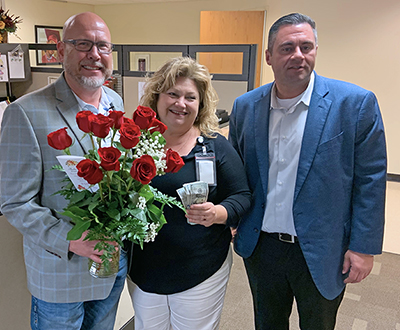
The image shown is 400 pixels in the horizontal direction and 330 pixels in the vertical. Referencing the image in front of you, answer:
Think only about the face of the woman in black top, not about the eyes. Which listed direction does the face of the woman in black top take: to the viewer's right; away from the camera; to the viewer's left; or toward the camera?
toward the camera

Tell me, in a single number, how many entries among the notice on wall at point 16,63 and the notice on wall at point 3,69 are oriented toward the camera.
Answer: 2

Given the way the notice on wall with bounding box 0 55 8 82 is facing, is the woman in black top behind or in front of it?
in front

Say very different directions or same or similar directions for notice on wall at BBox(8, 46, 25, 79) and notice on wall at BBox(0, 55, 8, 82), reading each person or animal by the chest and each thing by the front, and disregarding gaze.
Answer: same or similar directions

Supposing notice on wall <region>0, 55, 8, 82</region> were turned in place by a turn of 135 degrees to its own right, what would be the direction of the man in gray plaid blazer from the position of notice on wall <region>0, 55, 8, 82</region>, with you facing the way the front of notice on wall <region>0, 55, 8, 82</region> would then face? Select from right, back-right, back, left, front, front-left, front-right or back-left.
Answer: back-left

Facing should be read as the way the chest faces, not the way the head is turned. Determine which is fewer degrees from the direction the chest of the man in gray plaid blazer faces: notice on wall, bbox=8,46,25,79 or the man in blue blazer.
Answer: the man in blue blazer

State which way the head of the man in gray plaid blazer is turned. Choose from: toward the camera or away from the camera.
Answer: toward the camera

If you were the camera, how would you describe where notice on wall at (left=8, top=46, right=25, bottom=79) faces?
facing the viewer

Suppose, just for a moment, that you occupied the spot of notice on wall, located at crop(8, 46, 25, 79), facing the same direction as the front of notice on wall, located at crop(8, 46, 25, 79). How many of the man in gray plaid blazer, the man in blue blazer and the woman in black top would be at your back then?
0

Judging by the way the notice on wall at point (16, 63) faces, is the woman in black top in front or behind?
in front

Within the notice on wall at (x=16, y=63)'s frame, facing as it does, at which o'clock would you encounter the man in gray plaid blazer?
The man in gray plaid blazer is roughly at 12 o'clock from the notice on wall.

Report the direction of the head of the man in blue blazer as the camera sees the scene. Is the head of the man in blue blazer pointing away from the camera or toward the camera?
toward the camera

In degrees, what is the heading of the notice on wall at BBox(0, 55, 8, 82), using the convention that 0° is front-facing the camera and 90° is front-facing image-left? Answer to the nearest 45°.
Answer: approximately 0°
